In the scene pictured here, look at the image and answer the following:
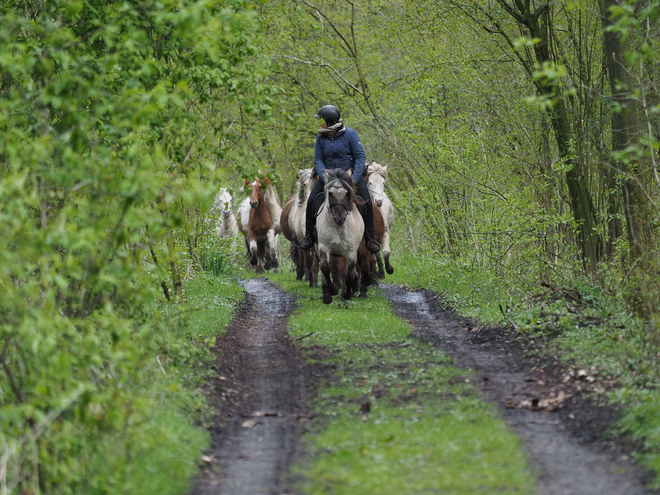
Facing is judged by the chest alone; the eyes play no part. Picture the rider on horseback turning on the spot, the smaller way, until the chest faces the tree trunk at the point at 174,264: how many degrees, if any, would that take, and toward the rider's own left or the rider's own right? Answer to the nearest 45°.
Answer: approximately 45° to the rider's own right

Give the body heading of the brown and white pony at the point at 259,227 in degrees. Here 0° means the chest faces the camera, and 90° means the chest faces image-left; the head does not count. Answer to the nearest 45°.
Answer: approximately 0°

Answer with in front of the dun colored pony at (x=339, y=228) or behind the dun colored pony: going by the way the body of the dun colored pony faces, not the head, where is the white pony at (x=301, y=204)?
behind

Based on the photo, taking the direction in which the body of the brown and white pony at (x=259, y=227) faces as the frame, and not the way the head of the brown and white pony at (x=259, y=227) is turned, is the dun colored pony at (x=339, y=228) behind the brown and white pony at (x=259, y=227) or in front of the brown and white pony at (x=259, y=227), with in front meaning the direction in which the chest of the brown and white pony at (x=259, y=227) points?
in front

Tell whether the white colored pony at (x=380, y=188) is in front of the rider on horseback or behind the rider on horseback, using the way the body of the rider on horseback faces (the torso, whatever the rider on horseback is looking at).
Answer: behind

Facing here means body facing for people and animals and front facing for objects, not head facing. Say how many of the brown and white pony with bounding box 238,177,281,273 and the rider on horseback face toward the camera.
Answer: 2

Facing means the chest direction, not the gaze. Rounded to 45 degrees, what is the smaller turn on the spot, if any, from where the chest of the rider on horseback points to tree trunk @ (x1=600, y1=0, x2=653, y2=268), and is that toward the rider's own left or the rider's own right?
approximately 45° to the rider's own left
